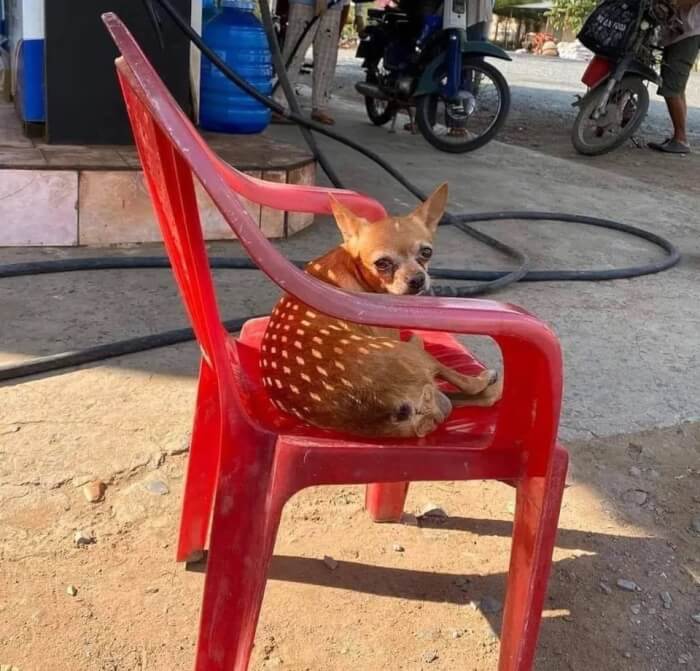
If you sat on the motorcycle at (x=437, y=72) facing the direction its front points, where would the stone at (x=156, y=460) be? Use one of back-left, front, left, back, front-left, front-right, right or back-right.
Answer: front-right

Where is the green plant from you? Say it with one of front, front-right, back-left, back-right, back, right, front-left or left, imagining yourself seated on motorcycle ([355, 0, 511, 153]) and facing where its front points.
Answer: back-left

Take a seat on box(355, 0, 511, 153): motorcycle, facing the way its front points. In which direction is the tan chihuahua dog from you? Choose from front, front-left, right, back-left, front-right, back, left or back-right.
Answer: front-right

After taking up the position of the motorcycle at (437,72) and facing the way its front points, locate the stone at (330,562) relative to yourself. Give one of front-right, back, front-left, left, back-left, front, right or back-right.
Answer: front-right

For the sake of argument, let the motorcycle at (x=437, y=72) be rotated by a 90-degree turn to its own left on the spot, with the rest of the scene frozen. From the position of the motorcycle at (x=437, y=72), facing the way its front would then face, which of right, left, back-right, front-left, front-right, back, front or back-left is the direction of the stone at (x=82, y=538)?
back-right

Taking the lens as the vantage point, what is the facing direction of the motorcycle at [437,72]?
facing the viewer and to the right of the viewer

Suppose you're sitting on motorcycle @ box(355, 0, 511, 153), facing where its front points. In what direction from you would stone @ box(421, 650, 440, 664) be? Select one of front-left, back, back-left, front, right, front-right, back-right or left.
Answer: front-right

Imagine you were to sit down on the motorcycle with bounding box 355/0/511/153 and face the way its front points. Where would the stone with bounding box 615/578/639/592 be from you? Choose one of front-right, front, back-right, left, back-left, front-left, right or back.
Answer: front-right

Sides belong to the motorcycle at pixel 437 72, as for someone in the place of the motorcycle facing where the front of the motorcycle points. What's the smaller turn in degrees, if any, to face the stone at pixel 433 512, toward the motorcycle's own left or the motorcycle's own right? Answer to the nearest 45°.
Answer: approximately 45° to the motorcycle's own right

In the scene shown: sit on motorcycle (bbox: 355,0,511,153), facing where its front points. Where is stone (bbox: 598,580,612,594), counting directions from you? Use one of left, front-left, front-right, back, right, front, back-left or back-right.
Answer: front-right

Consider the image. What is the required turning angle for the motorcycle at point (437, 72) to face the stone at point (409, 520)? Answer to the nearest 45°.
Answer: approximately 45° to its right
